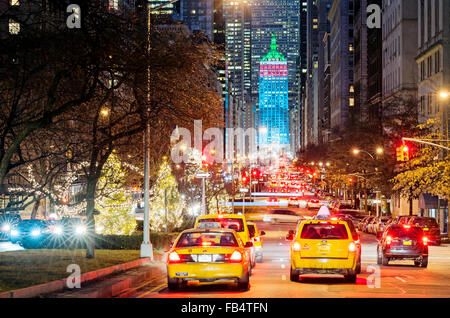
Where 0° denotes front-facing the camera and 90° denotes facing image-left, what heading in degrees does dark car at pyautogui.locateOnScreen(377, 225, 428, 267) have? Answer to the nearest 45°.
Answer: approximately 180°

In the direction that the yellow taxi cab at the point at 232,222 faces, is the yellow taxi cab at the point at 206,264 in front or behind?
behind

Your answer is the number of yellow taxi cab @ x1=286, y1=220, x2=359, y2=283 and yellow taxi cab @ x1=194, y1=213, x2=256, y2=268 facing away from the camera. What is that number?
2

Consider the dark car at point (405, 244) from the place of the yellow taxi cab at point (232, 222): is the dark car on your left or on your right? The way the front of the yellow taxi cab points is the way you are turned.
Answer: on your right

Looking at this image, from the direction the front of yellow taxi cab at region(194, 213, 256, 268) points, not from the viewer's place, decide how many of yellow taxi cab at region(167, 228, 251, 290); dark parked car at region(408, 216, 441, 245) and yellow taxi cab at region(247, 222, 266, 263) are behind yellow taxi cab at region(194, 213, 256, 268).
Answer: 1

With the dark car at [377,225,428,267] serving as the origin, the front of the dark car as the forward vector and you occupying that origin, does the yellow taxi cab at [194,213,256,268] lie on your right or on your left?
on your left

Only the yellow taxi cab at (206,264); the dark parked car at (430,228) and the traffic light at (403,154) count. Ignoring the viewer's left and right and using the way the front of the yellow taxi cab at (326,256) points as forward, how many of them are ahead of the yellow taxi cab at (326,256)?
2

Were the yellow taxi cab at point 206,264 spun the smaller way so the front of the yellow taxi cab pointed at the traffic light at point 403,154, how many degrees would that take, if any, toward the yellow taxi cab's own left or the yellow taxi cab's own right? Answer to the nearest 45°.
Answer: approximately 45° to the yellow taxi cab's own right

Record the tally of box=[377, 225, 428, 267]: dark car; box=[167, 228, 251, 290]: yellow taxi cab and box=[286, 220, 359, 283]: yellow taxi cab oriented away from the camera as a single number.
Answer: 3

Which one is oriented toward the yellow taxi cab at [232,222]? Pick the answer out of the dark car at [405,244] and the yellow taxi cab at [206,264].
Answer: the yellow taxi cab at [206,264]

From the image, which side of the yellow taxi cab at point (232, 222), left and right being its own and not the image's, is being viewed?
back

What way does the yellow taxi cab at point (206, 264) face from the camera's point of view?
away from the camera

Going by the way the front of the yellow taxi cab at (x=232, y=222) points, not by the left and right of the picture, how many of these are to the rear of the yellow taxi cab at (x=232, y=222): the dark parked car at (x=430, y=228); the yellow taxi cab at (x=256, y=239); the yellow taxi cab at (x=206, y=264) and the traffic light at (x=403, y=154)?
1

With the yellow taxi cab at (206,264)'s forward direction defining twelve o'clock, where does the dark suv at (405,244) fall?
The dark suv is roughly at 1 o'clock from the yellow taxi cab.
